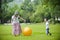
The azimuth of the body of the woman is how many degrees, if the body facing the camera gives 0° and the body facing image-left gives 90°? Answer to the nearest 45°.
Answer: approximately 315°
